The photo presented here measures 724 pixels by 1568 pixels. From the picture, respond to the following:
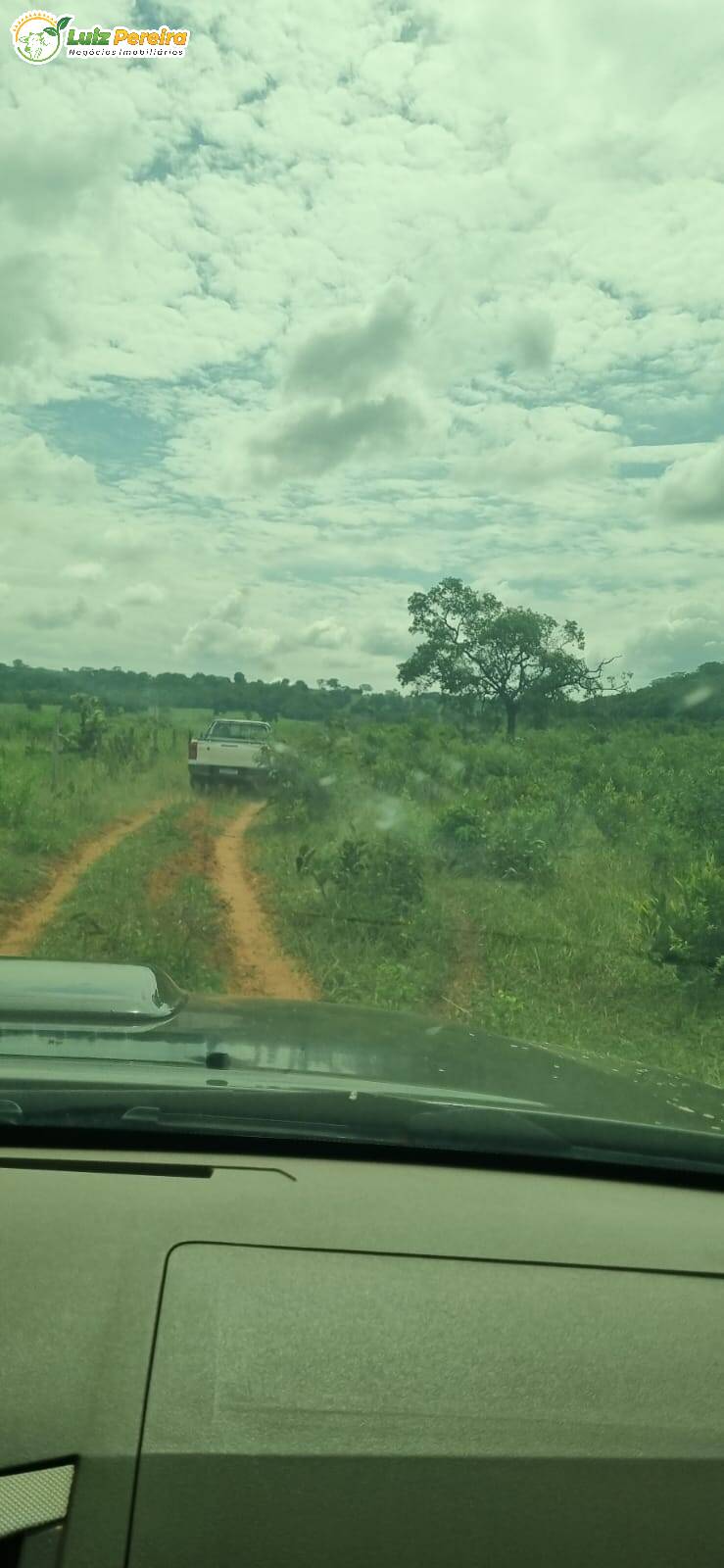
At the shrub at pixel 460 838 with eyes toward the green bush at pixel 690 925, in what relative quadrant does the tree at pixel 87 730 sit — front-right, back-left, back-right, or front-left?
back-right

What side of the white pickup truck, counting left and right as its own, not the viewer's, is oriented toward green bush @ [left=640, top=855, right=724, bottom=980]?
back

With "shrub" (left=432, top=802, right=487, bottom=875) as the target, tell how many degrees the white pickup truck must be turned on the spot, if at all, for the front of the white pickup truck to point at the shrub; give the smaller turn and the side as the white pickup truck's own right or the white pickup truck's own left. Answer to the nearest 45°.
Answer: approximately 135° to the white pickup truck's own right

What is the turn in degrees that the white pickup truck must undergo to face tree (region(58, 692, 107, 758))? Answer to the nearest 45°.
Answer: approximately 45° to its left

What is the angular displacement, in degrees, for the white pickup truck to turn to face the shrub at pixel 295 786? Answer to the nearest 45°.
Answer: approximately 135° to its right

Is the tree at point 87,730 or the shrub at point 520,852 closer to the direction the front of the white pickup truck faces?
the tree

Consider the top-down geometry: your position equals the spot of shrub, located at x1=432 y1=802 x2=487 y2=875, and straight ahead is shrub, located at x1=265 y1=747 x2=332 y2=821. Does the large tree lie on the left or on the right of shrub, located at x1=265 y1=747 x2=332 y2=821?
right

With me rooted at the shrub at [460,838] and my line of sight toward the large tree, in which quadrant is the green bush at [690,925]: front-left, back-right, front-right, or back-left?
back-right

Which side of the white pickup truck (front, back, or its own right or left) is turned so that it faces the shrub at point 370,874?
back

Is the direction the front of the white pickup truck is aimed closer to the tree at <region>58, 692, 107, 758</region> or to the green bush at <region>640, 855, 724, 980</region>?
the tree

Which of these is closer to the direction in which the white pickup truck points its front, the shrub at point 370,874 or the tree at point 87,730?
the tree

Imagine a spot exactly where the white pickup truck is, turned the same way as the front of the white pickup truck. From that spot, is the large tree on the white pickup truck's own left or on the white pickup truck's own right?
on the white pickup truck's own right

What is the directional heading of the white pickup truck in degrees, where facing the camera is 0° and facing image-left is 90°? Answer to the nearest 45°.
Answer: approximately 180°

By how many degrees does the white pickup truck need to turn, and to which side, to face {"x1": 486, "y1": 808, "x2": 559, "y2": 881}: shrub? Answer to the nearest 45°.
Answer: approximately 135° to its right
